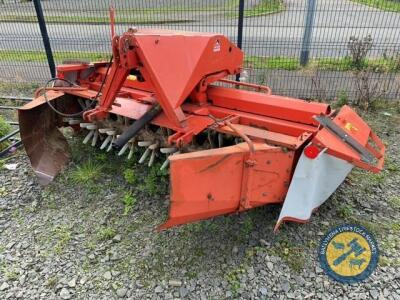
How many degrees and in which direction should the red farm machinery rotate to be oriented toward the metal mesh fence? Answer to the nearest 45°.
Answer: approximately 45° to its left

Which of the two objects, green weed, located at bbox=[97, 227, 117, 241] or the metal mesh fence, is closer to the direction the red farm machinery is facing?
the metal mesh fence

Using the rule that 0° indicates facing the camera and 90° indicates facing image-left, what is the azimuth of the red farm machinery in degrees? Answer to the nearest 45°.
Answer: approximately 225°
